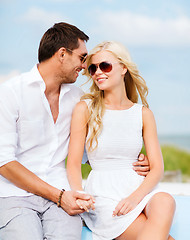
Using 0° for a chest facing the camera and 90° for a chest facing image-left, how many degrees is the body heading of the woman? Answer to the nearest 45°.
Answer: approximately 0°

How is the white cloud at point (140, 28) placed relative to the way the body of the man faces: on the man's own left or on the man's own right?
on the man's own left

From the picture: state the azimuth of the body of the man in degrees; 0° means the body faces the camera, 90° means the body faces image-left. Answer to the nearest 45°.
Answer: approximately 315°

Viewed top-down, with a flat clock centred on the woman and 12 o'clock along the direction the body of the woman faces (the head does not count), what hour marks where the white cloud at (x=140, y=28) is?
The white cloud is roughly at 6 o'clock from the woman.

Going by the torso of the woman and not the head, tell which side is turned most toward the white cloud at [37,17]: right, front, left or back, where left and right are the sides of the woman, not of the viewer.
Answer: back

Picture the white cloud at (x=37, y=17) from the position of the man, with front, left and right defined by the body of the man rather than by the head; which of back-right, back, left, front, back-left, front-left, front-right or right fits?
back-left

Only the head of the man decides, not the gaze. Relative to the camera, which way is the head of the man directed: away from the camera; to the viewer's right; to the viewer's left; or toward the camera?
to the viewer's right
